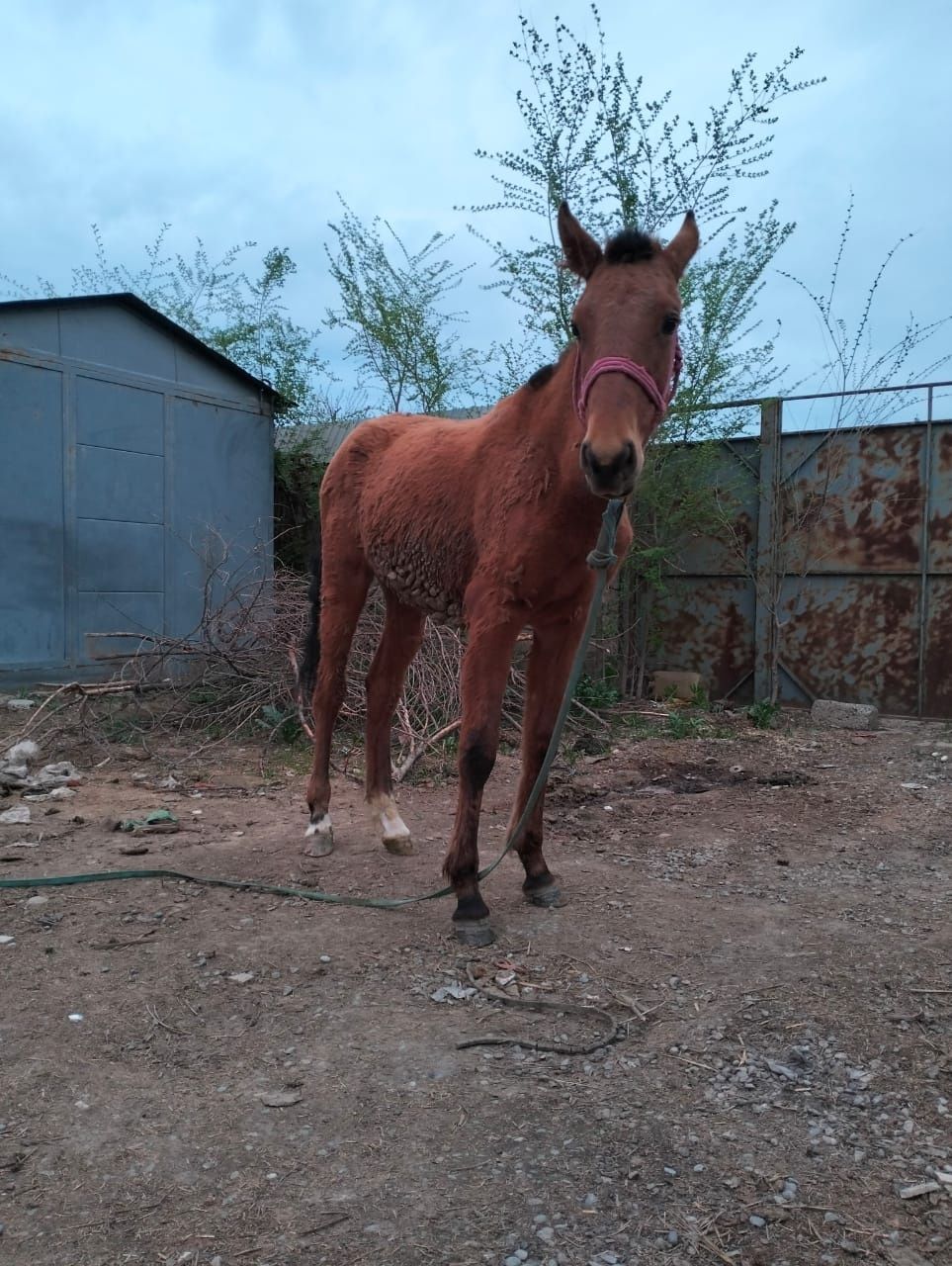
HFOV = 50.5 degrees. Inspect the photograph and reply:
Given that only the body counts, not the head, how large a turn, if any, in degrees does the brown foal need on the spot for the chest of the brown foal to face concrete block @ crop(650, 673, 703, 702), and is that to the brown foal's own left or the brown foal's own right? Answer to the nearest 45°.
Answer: approximately 135° to the brown foal's own left

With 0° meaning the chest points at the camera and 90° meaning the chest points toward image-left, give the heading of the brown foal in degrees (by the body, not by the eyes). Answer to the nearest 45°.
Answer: approximately 315°

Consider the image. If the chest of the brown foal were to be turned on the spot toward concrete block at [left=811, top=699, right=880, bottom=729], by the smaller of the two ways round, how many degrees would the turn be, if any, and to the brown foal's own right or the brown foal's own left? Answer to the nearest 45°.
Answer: approximately 90° to the brown foal's own left

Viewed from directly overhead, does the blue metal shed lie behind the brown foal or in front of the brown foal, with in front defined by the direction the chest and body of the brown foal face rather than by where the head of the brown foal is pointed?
behind

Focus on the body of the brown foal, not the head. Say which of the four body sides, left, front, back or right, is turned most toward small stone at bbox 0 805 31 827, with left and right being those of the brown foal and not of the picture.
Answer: back

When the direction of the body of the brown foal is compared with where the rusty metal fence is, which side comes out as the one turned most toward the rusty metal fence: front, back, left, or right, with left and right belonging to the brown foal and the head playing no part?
left
